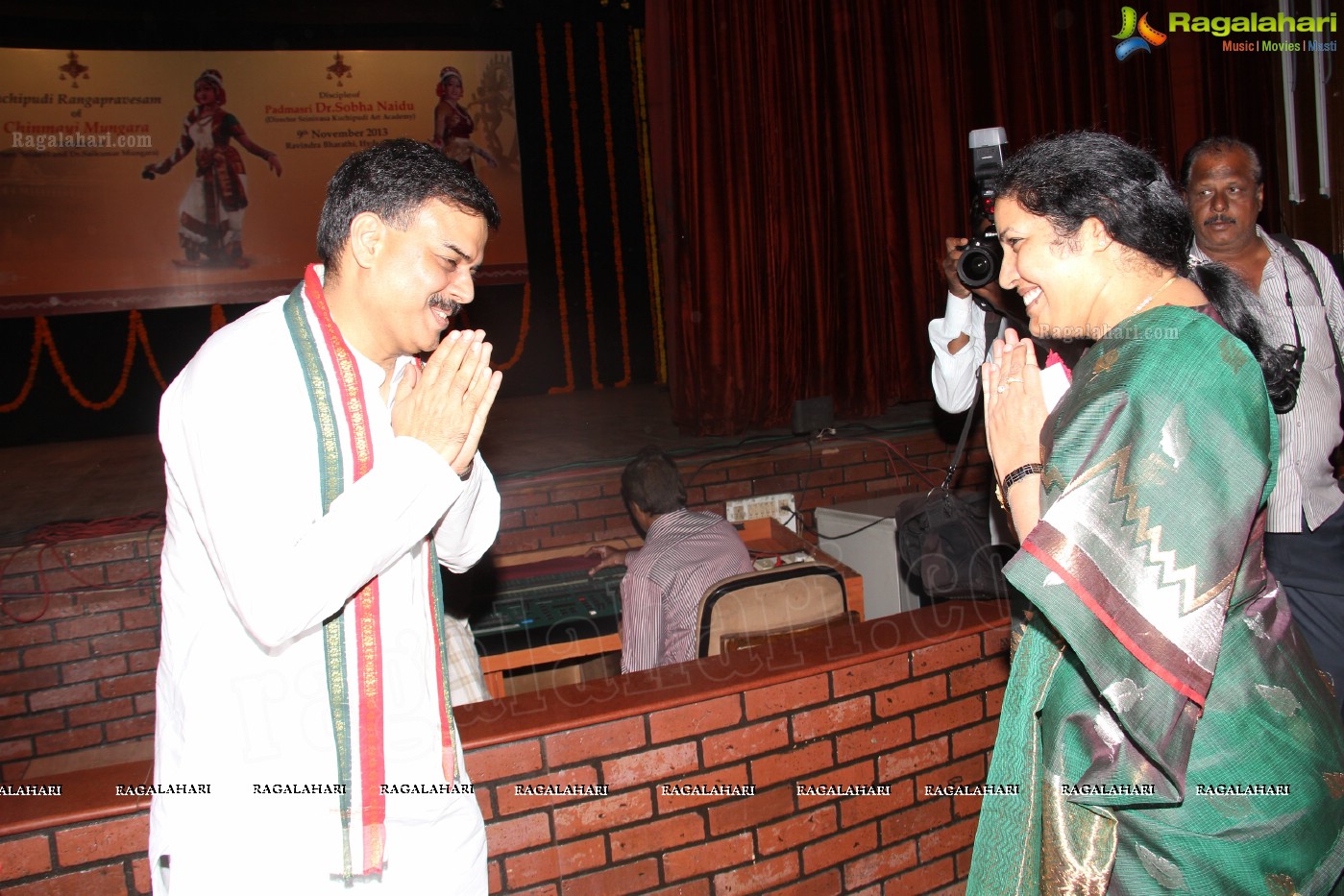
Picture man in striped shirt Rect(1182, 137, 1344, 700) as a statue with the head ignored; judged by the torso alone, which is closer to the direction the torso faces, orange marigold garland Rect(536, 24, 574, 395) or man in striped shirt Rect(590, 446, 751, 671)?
the man in striped shirt

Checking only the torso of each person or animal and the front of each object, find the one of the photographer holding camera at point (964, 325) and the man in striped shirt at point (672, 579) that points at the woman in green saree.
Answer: the photographer holding camera

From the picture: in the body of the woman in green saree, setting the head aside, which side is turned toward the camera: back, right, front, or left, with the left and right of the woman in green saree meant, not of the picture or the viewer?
left

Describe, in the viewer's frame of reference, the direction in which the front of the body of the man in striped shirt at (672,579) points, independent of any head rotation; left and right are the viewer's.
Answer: facing away from the viewer and to the left of the viewer

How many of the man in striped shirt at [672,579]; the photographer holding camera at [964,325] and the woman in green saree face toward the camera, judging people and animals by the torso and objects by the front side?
1

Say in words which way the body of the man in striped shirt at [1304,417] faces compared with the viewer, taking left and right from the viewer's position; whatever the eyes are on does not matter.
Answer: facing the viewer and to the left of the viewer

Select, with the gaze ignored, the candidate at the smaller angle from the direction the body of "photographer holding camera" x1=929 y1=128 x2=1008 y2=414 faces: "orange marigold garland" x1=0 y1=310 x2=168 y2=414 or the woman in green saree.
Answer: the woman in green saree

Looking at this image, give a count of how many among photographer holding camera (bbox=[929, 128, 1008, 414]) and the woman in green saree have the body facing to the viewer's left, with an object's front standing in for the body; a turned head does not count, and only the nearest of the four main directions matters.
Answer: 1

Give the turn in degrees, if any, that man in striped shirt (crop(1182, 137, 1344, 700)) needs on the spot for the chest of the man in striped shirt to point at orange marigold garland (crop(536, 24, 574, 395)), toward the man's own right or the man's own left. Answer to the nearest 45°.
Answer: approximately 90° to the man's own right

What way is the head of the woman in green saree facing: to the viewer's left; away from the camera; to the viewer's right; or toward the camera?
to the viewer's left
